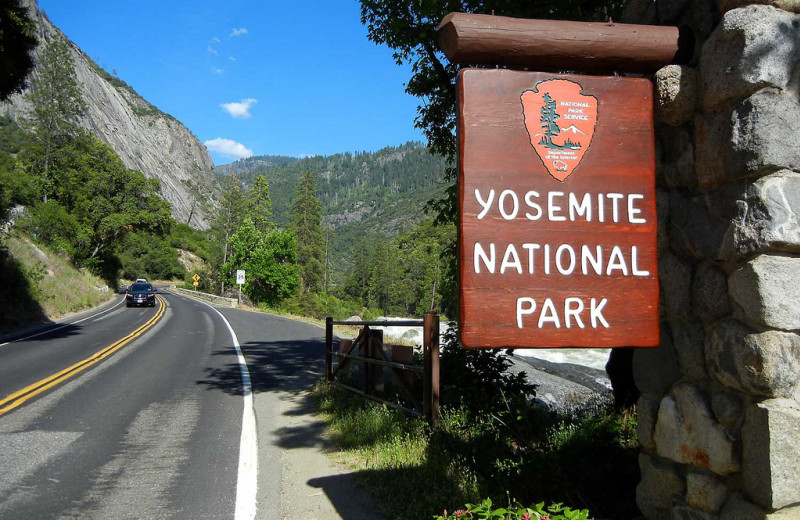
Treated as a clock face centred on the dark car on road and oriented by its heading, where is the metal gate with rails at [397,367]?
The metal gate with rails is roughly at 12 o'clock from the dark car on road.

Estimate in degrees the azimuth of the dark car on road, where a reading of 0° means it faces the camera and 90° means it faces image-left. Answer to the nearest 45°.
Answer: approximately 0°

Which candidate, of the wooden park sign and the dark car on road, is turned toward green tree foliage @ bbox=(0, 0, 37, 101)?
the dark car on road

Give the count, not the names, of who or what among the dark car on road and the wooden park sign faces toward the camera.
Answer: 2

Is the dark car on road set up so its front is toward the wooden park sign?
yes

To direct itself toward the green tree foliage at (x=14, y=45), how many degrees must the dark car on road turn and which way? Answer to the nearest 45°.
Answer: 0° — it already faces it

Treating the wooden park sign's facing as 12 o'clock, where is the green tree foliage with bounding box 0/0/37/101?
The green tree foliage is roughly at 4 o'clock from the wooden park sign.

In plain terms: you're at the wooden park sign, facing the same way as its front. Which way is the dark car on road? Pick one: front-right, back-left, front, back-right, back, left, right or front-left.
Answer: back-right
